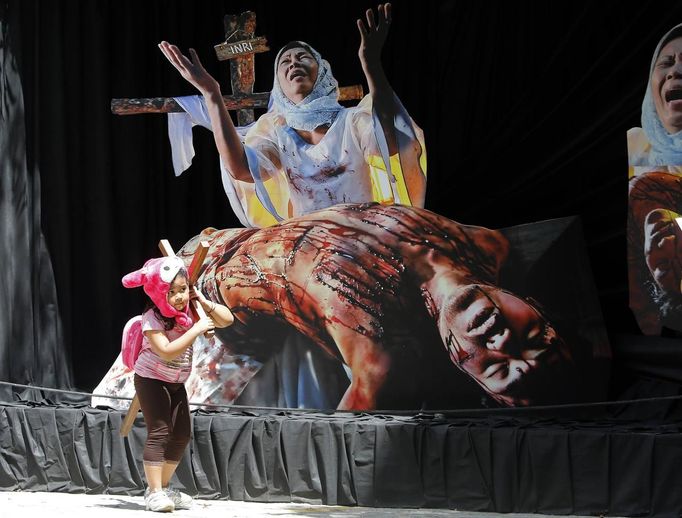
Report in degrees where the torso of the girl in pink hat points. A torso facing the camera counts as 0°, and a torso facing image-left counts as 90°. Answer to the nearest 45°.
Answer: approximately 315°
